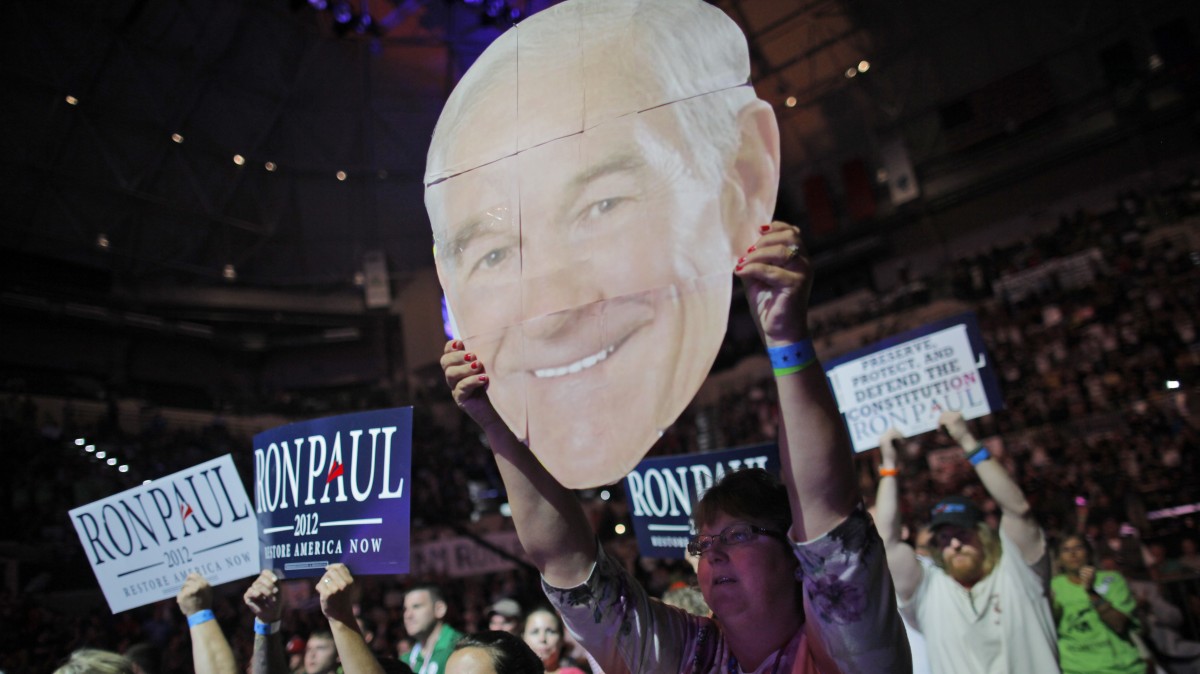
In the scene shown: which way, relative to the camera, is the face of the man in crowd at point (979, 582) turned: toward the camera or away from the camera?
toward the camera

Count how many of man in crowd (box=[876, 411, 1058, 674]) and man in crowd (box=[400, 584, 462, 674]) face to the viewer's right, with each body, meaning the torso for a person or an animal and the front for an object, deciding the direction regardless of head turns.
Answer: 0

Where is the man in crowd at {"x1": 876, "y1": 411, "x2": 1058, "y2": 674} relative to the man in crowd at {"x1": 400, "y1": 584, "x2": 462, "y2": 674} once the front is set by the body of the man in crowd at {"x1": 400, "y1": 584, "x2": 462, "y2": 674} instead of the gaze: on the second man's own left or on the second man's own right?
on the second man's own left

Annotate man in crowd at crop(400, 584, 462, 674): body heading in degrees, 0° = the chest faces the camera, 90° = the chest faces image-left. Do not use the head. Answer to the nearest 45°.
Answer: approximately 45°
